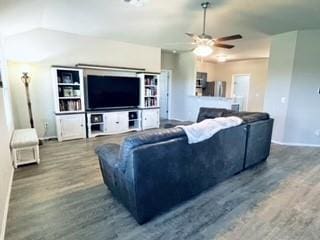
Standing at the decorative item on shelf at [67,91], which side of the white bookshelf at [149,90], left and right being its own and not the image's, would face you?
right

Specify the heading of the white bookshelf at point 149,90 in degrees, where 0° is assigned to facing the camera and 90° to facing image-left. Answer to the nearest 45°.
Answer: approximately 315°

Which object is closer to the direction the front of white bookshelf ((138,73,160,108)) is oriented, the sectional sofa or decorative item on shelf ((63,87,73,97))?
the sectional sofa

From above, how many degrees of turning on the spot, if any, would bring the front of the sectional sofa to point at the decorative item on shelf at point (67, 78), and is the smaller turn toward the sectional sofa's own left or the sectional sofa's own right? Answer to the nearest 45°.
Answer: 0° — it already faces it

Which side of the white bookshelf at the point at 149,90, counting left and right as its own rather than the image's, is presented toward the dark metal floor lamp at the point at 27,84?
right

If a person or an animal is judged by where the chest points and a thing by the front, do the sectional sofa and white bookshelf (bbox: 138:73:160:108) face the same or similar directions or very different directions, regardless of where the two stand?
very different directions

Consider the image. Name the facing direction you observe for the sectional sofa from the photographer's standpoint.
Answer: facing away from the viewer and to the left of the viewer

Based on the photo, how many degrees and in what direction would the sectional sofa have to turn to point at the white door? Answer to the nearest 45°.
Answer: approximately 45° to its right
